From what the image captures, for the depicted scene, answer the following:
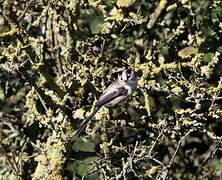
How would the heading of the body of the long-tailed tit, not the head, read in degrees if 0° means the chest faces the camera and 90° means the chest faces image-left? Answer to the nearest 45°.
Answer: approximately 270°
